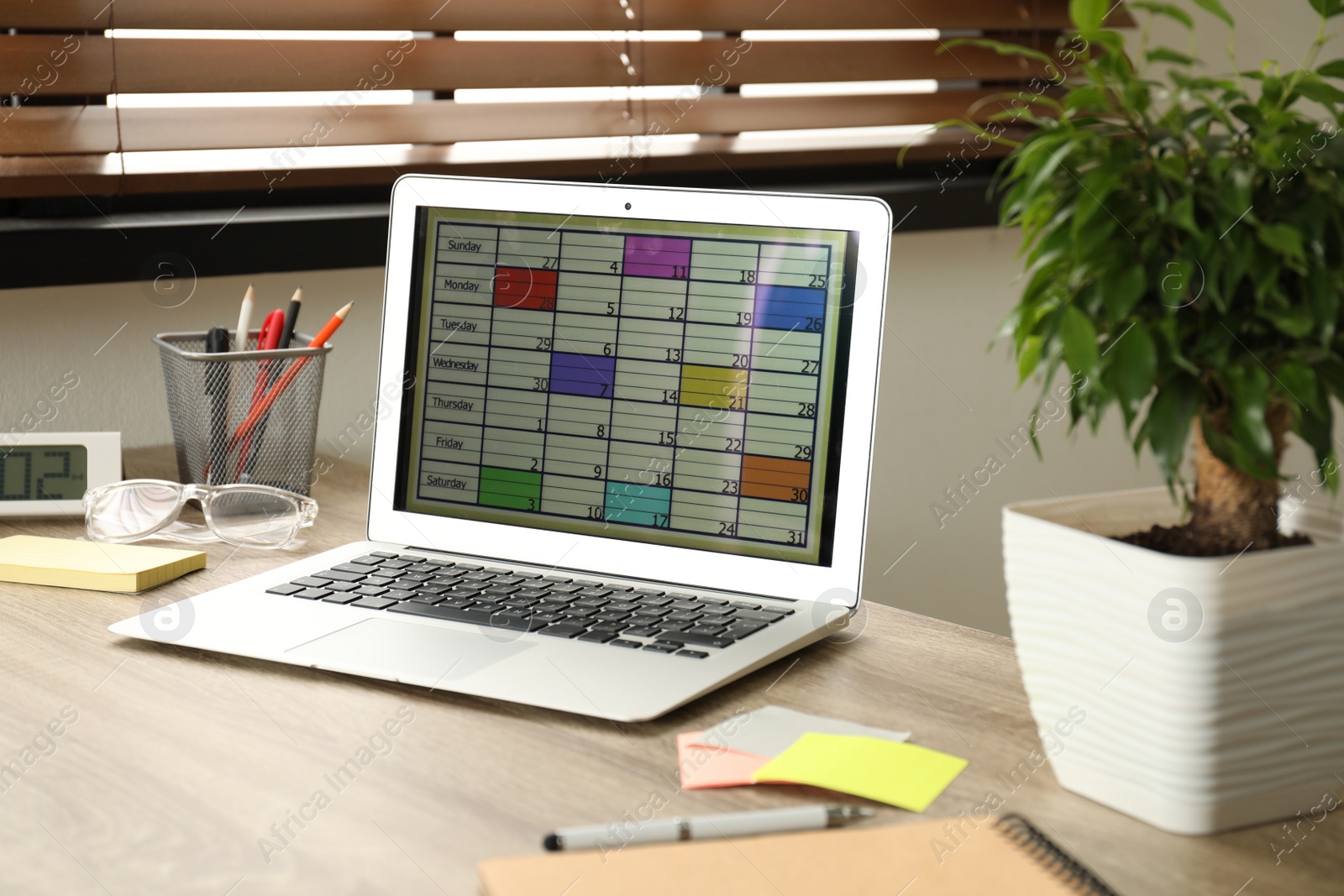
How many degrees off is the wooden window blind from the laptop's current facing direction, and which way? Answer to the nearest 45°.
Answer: approximately 135° to its right

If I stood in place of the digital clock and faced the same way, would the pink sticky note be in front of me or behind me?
in front

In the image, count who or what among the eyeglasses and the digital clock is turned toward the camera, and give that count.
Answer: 2

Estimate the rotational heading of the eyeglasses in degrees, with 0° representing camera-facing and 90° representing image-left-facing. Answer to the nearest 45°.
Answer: approximately 0°

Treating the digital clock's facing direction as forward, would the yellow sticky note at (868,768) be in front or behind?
in front

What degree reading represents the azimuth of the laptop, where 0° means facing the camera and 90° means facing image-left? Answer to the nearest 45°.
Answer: approximately 45°
